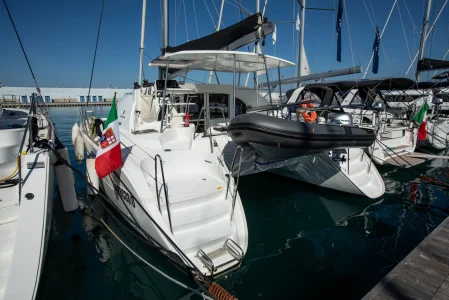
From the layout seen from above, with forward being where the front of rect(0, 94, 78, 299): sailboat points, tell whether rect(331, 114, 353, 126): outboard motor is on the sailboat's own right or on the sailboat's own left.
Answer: on the sailboat's own right

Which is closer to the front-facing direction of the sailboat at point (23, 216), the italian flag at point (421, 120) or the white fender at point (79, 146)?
the white fender

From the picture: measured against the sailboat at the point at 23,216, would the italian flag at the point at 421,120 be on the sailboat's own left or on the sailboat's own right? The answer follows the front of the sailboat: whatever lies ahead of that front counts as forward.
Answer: on the sailboat's own right

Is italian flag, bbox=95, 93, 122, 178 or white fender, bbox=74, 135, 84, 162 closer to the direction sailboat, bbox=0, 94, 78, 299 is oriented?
the white fender

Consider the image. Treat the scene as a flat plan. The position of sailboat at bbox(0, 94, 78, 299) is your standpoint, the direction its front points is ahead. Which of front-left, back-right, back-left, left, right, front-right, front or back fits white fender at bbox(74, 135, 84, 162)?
front

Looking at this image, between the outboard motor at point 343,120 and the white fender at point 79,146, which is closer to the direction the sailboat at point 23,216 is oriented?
the white fender

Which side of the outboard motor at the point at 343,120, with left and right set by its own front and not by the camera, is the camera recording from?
left

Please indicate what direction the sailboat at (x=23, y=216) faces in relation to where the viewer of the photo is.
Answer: facing away from the viewer

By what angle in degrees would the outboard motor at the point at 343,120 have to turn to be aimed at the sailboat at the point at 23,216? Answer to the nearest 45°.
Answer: approximately 45° to its left

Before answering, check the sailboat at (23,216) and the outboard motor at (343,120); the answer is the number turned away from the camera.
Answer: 1

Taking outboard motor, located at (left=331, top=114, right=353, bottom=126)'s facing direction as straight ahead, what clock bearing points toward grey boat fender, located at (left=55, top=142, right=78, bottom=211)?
The grey boat fender is roughly at 11 o'clock from the outboard motor.

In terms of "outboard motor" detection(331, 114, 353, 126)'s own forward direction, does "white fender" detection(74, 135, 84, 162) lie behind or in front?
in front

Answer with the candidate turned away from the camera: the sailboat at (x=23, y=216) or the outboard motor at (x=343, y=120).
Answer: the sailboat
